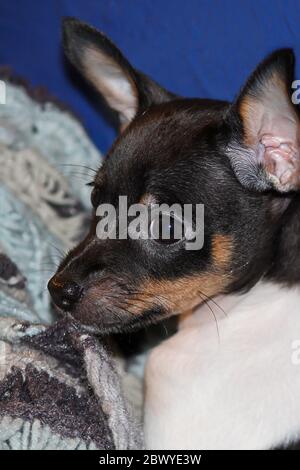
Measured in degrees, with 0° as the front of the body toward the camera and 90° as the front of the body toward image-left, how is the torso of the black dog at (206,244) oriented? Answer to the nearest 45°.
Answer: approximately 45°
